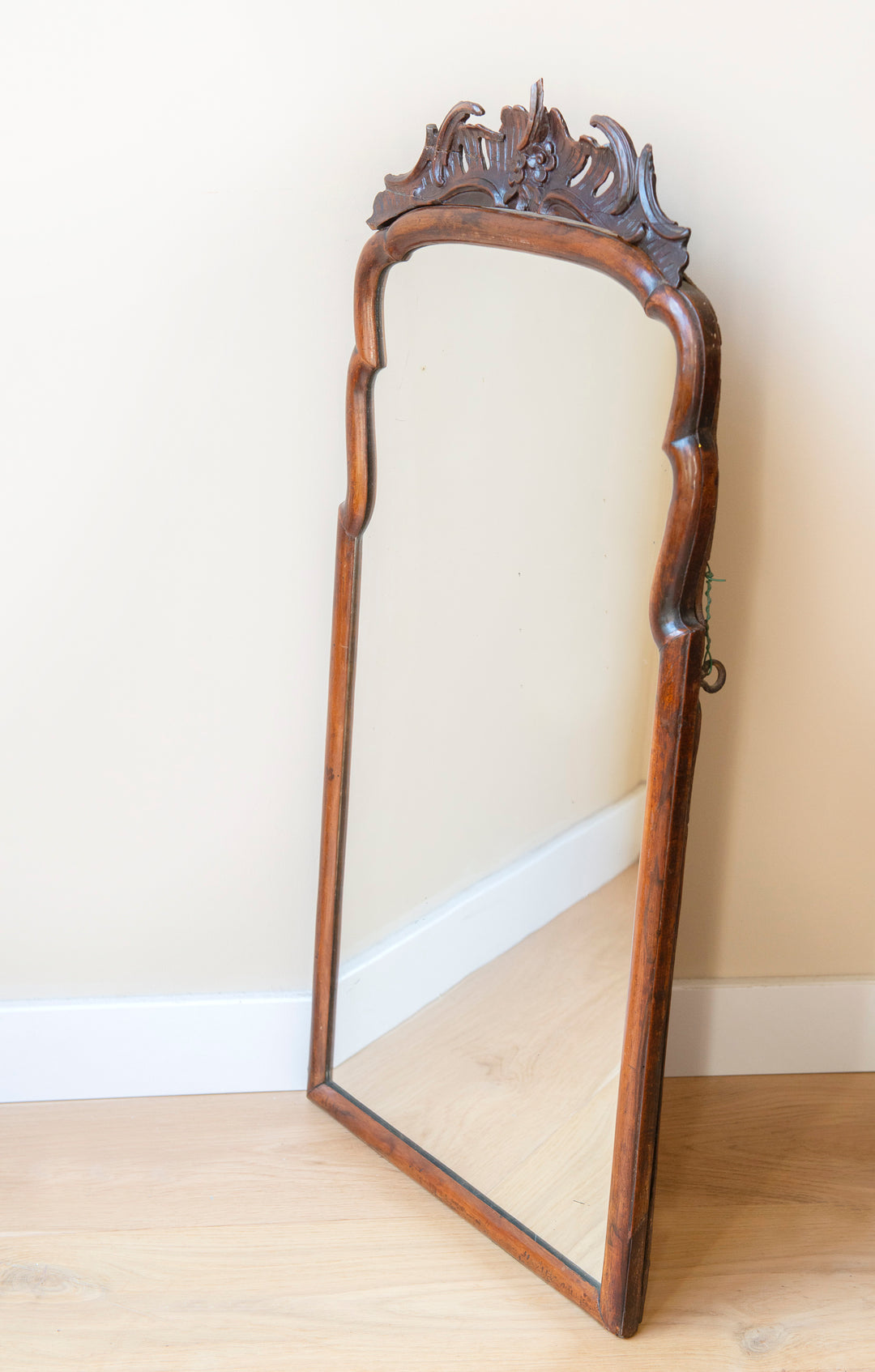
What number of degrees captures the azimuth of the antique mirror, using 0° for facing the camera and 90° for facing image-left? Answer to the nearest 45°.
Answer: approximately 45°
